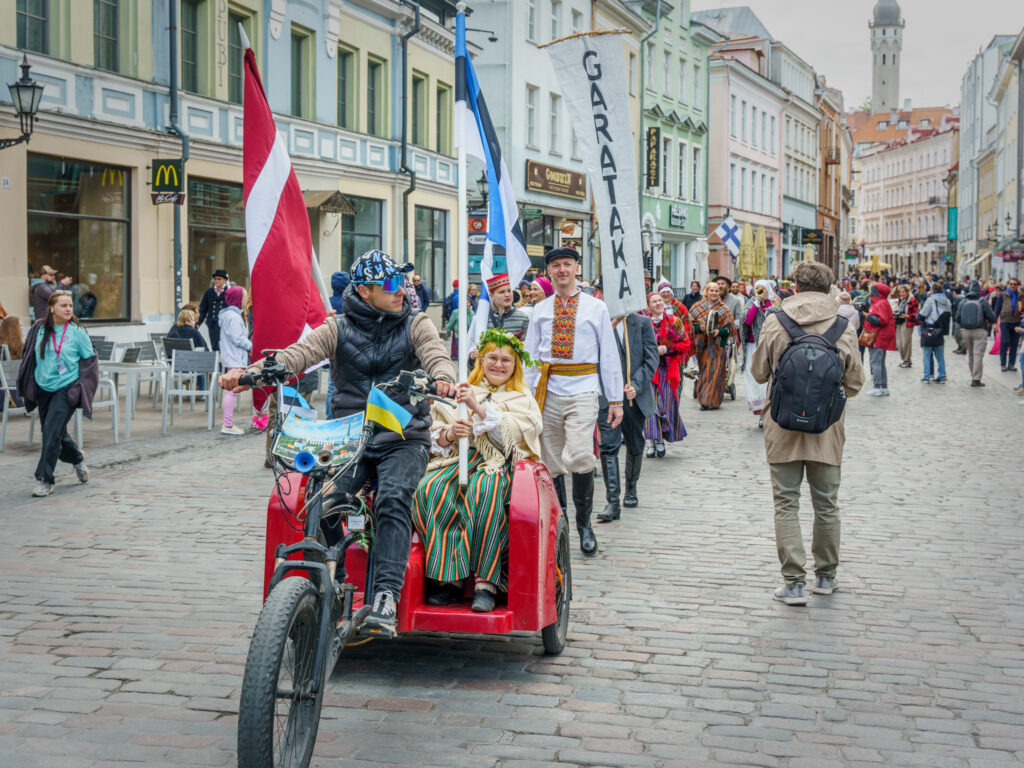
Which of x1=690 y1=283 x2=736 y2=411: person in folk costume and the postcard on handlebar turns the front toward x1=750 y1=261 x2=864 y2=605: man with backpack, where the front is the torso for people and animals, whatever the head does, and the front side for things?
the person in folk costume

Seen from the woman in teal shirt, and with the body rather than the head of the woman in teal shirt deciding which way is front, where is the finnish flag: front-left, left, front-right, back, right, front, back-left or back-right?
back

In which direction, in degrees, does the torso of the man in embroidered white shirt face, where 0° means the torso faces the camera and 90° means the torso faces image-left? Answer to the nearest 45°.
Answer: approximately 0°

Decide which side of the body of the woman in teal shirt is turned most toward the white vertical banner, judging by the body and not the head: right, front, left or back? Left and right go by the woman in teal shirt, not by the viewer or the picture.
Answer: left

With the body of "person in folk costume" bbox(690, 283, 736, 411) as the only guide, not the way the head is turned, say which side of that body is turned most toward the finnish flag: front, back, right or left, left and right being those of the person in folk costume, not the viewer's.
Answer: back

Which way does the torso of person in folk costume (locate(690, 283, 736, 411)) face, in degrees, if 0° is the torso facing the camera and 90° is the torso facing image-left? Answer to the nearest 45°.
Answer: approximately 0°

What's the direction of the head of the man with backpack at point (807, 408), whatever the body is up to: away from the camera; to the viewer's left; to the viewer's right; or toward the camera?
away from the camera

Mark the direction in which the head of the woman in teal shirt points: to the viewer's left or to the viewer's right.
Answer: to the viewer's right

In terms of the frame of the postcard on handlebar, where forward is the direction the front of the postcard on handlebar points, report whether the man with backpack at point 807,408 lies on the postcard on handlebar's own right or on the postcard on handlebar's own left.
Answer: on the postcard on handlebar's own left

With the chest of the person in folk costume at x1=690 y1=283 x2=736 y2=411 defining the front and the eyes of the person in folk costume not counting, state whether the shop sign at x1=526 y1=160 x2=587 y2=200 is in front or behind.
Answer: behind

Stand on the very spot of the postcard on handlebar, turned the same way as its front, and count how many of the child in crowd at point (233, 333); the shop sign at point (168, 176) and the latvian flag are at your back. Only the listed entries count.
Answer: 3

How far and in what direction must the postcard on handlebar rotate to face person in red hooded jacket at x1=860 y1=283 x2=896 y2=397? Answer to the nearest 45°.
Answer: approximately 135° to its left
